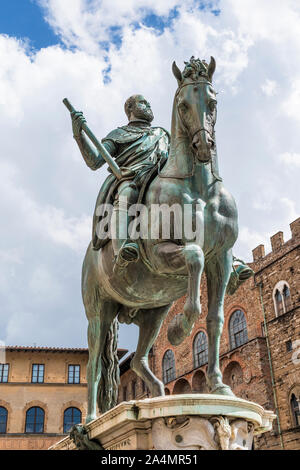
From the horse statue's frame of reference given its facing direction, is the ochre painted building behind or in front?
behind

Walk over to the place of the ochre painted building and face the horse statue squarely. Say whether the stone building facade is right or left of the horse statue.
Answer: left

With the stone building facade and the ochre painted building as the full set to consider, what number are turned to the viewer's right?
0

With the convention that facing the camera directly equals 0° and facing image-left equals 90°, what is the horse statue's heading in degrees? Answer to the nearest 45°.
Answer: approximately 315°

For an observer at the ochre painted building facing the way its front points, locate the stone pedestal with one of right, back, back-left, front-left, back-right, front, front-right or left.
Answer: front

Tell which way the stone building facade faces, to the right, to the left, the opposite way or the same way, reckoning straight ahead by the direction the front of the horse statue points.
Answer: to the right

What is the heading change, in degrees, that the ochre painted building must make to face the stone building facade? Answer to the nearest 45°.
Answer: approximately 45° to its left

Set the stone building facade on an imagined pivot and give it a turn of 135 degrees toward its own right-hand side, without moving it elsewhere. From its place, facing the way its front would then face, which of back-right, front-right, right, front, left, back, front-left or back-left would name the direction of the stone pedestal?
back

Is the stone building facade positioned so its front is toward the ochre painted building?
no

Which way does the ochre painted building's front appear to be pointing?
toward the camera

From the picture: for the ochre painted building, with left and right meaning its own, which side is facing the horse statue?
front
